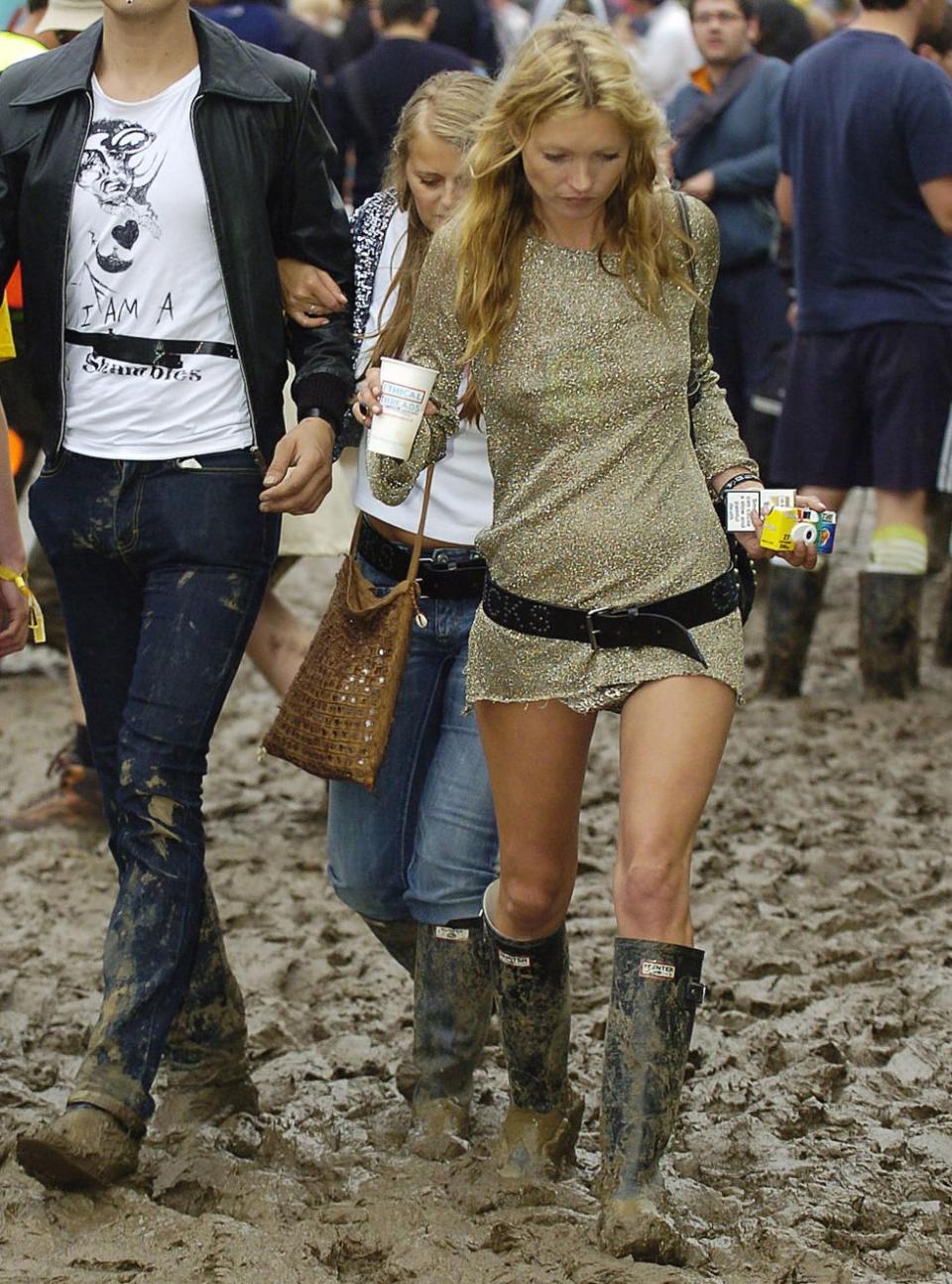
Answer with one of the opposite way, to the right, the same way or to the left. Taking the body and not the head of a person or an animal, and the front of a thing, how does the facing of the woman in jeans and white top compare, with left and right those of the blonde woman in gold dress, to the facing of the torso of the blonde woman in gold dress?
the same way

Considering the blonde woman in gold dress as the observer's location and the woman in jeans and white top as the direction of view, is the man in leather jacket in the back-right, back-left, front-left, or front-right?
front-left

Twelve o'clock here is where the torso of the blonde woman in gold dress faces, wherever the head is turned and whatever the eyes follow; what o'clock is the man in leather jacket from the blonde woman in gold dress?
The man in leather jacket is roughly at 4 o'clock from the blonde woman in gold dress.

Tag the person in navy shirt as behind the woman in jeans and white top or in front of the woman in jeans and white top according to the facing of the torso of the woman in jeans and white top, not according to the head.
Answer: behind

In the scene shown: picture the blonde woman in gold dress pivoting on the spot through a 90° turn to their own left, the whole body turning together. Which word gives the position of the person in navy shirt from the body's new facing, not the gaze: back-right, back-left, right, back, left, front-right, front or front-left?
left

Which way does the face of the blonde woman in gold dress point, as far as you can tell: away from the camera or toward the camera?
toward the camera

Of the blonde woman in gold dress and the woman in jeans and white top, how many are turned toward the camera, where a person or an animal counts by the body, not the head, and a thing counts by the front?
2

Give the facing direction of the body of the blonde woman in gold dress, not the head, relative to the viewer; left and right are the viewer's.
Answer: facing the viewer

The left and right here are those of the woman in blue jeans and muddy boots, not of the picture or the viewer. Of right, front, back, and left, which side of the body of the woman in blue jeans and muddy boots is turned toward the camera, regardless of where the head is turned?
front

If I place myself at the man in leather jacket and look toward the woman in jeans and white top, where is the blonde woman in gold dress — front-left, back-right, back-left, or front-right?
front-right
